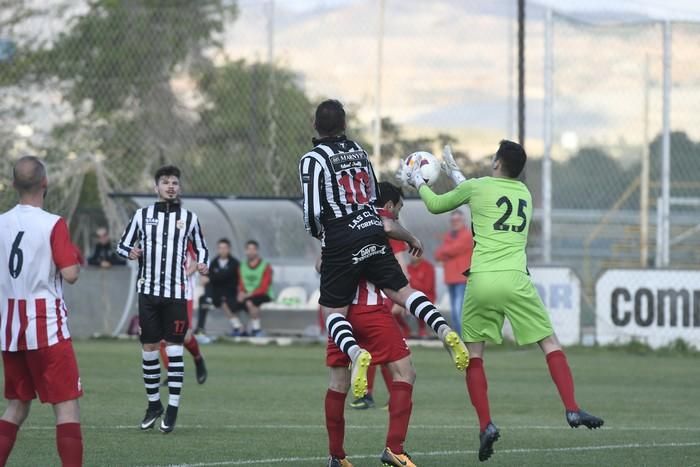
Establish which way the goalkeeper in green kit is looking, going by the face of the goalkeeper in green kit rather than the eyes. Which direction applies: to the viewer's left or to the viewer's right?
to the viewer's left

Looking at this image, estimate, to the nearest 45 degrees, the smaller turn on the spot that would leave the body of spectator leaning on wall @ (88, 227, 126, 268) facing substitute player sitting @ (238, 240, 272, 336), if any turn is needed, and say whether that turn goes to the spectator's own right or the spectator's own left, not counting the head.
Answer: approximately 45° to the spectator's own left

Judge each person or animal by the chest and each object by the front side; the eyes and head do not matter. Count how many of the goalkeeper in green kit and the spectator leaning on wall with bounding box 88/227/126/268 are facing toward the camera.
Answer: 1

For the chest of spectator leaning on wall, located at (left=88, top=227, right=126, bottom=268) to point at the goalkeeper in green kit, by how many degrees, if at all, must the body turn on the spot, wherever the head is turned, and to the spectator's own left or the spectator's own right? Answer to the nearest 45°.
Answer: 0° — they already face them

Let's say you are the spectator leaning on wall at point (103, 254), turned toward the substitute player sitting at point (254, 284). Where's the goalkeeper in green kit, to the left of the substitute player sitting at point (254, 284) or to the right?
right

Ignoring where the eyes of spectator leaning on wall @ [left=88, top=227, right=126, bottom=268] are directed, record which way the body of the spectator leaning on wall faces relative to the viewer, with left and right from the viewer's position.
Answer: facing the viewer

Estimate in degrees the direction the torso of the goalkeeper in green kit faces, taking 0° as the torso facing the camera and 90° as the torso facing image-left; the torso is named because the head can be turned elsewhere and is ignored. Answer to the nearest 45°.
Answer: approximately 135°

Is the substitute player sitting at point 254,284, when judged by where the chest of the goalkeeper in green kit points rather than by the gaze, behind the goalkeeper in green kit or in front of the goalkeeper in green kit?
in front

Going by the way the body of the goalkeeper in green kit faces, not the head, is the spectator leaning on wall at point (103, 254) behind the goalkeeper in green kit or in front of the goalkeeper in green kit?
in front
